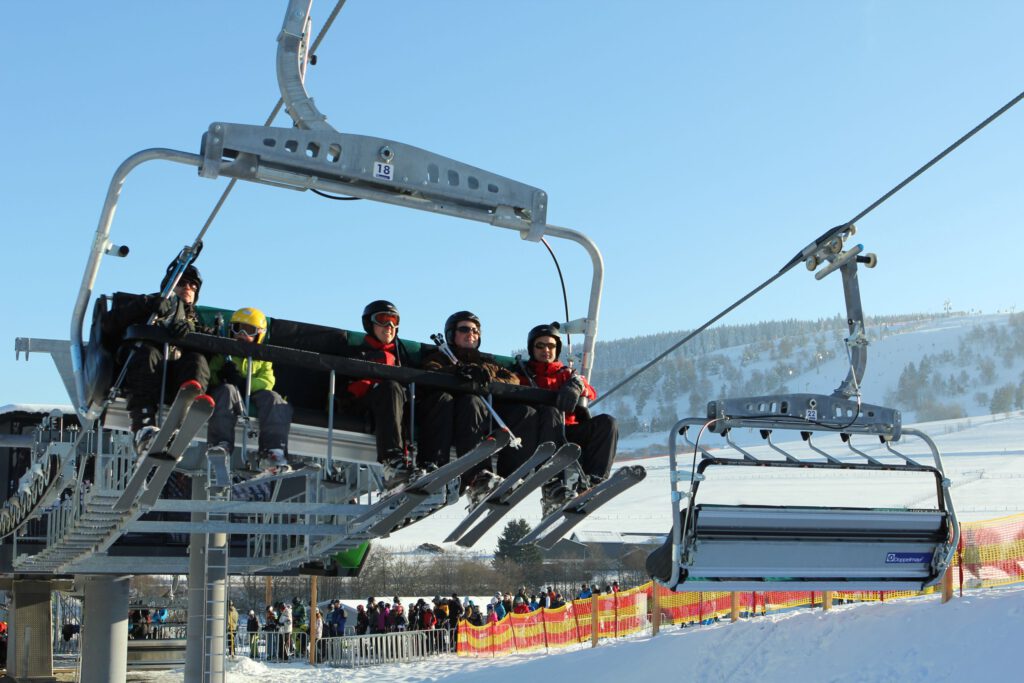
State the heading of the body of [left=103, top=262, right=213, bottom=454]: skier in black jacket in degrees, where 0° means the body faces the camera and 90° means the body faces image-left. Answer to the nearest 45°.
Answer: approximately 315°

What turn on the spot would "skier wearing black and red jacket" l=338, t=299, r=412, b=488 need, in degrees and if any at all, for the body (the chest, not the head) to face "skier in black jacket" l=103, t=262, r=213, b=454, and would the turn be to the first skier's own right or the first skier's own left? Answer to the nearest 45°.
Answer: approximately 135° to the first skier's own right

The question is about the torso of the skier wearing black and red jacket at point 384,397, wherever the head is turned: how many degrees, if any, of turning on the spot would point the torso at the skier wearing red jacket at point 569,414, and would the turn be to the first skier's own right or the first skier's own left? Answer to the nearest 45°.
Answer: approximately 45° to the first skier's own left

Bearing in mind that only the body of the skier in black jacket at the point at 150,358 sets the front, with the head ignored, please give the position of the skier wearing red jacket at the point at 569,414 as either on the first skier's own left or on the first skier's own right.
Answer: on the first skier's own left

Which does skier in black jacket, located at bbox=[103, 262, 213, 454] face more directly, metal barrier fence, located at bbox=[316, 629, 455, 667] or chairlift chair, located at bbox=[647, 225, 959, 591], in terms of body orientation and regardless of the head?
the chairlift chair

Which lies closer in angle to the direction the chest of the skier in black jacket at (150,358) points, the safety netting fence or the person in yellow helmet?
the person in yellow helmet

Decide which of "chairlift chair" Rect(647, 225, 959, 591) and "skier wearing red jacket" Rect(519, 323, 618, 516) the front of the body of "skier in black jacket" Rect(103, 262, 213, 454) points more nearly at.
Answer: the skier wearing red jacket

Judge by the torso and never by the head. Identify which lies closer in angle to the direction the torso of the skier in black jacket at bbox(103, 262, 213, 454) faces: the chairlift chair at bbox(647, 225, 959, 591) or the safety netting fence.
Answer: the chairlift chair

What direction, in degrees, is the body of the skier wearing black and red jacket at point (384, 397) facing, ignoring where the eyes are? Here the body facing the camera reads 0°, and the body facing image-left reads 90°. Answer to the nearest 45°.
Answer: approximately 315°

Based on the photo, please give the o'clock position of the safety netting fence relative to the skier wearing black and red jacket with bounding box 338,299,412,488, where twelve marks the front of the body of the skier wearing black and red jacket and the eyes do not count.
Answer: The safety netting fence is roughly at 8 o'clock from the skier wearing black and red jacket.
